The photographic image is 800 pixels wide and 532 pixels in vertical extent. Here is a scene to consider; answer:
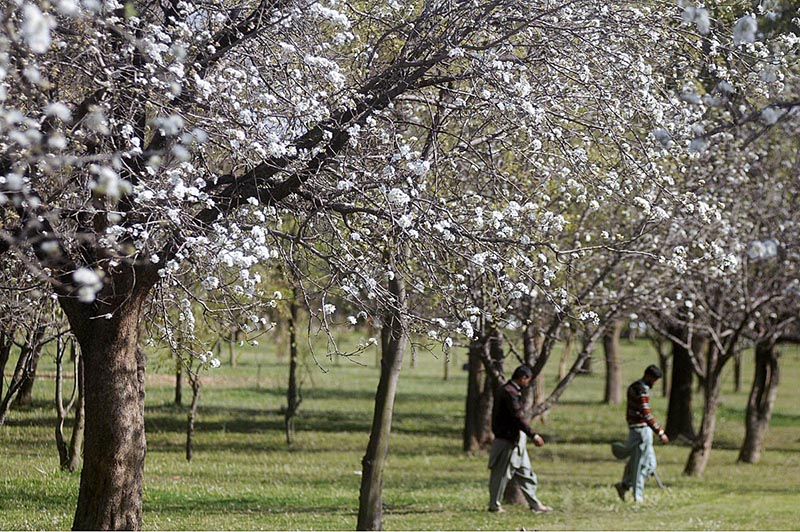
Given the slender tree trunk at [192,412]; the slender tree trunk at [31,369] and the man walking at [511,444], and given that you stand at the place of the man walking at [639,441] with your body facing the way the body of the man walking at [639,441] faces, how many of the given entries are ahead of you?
0

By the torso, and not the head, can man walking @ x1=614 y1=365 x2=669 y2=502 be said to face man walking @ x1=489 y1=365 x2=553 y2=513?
no

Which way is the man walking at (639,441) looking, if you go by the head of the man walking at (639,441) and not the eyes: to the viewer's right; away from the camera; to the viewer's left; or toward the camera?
to the viewer's right

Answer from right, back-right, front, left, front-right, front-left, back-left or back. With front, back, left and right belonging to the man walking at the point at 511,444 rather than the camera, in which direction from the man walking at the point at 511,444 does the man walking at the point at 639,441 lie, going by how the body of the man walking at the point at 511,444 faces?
front-left

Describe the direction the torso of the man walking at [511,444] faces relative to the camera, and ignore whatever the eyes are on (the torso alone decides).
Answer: to the viewer's right

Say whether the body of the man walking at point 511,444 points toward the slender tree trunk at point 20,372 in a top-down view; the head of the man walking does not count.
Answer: no

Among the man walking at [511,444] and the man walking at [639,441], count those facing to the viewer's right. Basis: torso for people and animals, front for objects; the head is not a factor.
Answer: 2

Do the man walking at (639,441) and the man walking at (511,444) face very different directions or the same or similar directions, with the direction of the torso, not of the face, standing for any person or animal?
same or similar directions

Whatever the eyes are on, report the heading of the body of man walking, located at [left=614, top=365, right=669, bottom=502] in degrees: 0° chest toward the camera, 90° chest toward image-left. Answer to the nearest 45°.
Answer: approximately 270°
